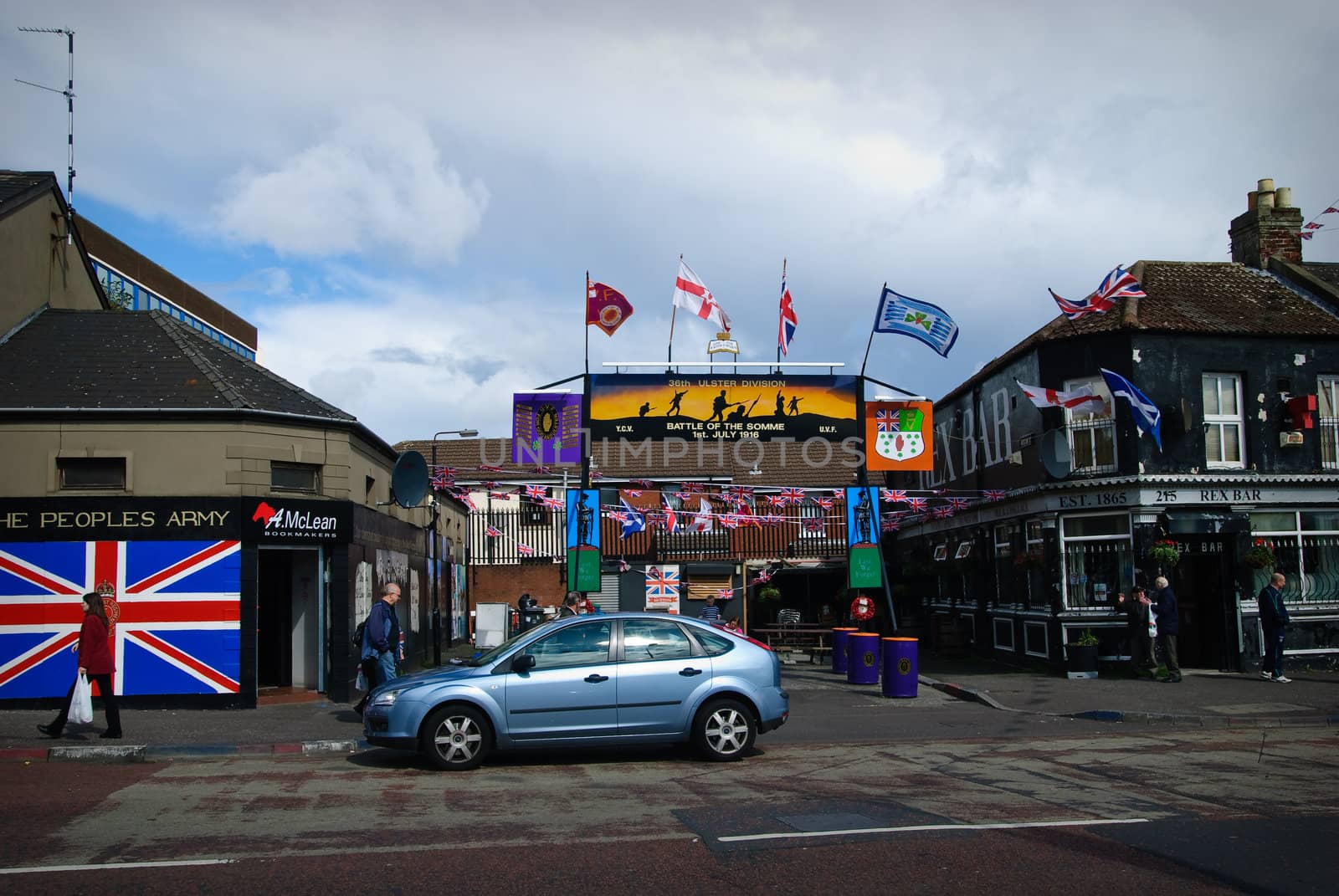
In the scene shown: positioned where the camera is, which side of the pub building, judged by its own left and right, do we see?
front

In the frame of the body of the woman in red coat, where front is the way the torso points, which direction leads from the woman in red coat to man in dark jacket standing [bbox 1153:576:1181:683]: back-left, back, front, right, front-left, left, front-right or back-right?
back

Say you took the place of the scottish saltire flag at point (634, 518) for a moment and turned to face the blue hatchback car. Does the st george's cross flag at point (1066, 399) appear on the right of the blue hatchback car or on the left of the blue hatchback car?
left

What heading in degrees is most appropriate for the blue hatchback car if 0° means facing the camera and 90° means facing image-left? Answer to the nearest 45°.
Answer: approximately 90°

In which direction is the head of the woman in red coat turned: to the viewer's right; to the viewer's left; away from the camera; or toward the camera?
to the viewer's left

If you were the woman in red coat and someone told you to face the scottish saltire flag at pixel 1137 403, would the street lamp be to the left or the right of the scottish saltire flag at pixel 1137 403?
left

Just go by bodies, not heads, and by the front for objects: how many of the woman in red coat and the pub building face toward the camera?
1

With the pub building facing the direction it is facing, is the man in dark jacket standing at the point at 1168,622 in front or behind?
in front

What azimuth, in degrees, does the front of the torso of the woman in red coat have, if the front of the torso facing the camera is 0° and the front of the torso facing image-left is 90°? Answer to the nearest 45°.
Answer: approximately 90°
